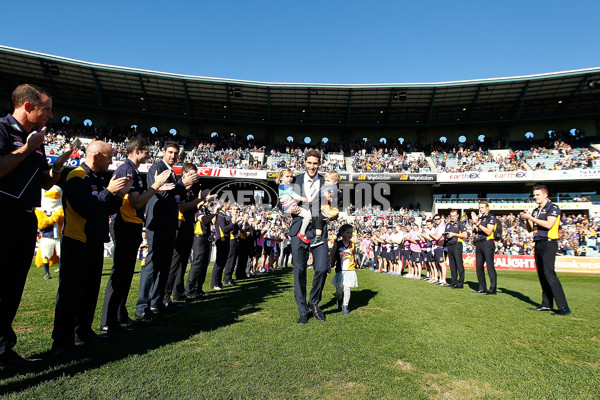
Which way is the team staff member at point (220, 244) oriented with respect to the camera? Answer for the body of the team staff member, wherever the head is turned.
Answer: to the viewer's right

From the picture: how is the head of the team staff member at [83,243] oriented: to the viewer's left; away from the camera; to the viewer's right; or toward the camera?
to the viewer's right

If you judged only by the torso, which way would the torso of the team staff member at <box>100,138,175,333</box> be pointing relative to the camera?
to the viewer's right

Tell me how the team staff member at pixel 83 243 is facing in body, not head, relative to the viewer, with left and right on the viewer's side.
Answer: facing to the right of the viewer

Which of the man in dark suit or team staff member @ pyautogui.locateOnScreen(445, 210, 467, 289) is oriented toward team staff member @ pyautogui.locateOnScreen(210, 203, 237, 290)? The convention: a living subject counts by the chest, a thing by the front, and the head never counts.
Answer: team staff member @ pyautogui.locateOnScreen(445, 210, 467, 289)

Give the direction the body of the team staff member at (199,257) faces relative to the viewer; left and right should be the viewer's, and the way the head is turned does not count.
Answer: facing to the right of the viewer

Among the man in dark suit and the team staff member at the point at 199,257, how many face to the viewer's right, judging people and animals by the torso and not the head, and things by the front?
1

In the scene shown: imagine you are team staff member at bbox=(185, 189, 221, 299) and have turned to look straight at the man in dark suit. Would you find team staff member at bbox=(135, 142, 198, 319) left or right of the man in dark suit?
right

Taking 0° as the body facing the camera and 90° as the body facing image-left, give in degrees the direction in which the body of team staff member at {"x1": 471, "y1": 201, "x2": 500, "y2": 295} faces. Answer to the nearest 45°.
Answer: approximately 45°

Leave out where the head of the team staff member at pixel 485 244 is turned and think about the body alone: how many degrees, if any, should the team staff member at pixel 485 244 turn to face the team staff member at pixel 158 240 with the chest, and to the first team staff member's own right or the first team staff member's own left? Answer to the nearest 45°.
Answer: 0° — they already face them

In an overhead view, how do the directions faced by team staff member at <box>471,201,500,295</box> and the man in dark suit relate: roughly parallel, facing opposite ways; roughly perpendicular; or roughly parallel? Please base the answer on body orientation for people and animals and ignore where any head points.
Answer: roughly perpendicular
